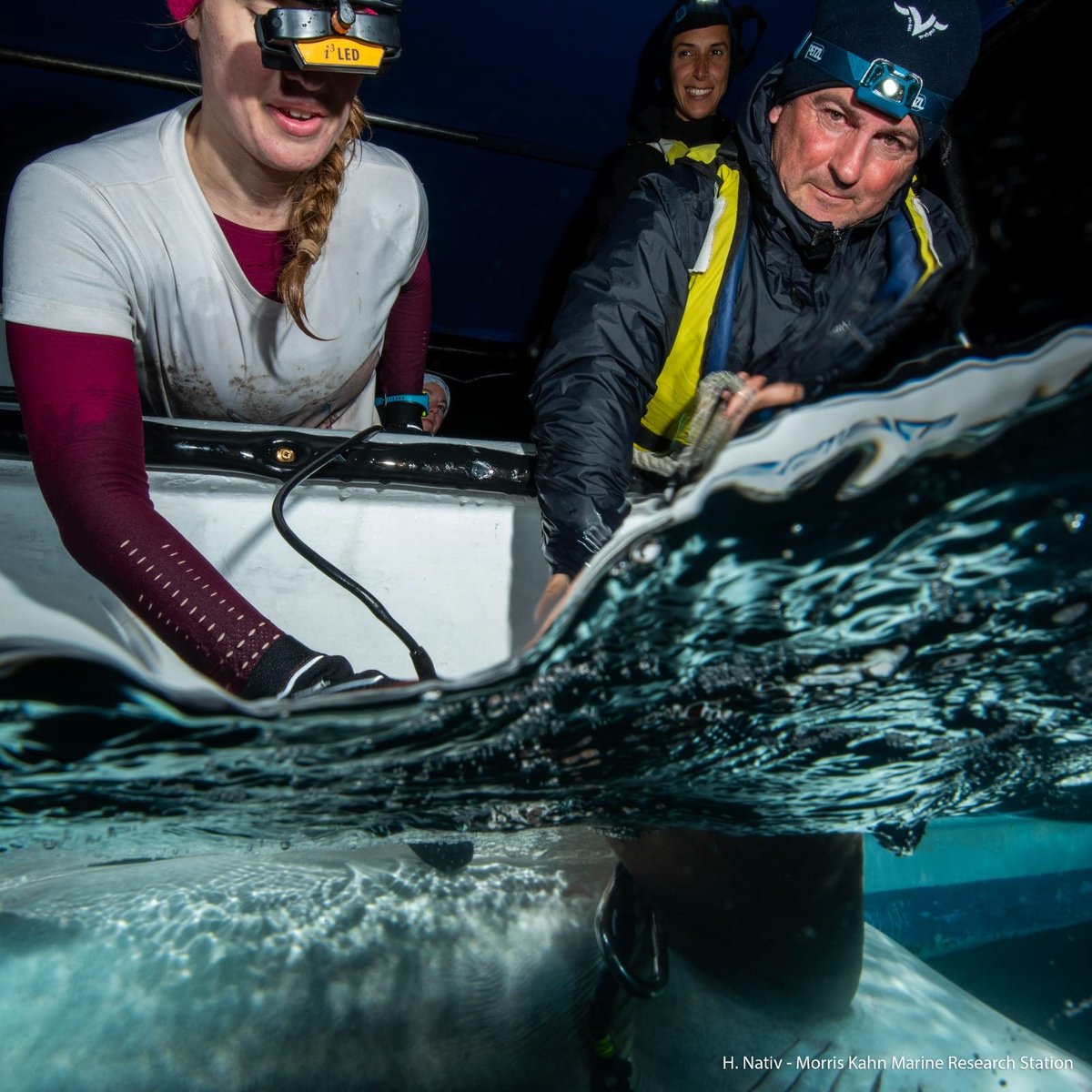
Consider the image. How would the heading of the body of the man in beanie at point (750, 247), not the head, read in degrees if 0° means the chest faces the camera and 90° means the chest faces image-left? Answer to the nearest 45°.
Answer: approximately 0°

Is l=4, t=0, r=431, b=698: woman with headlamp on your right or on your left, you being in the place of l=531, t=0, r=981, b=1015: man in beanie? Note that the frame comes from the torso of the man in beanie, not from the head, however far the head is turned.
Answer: on your right

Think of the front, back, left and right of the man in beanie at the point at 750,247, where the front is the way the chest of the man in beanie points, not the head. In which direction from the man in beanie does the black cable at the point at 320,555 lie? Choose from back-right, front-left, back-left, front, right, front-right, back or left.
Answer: right
